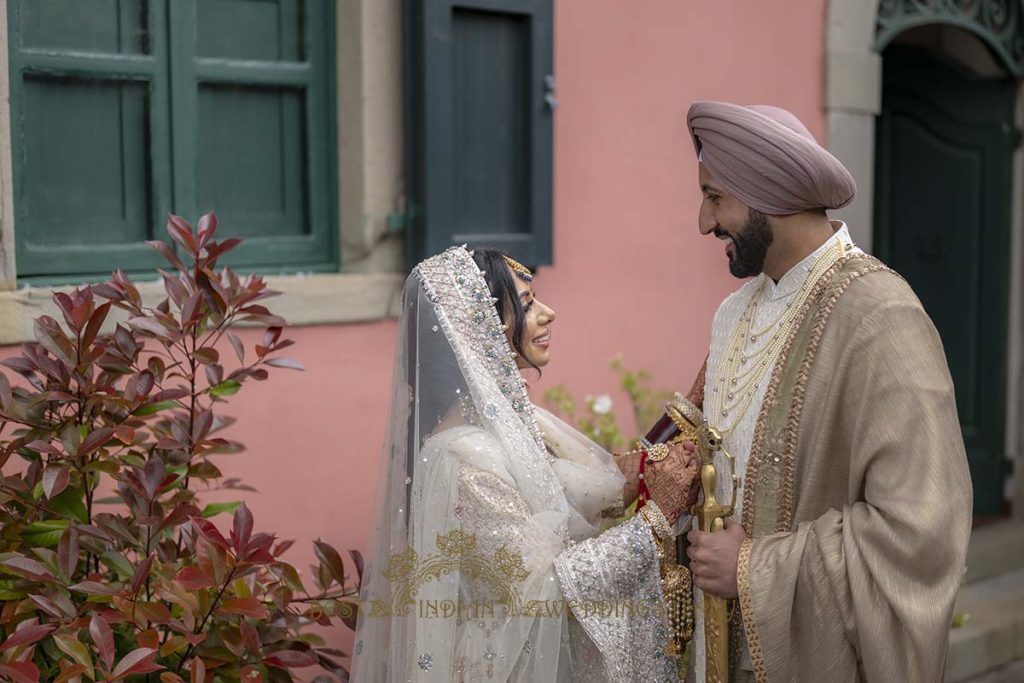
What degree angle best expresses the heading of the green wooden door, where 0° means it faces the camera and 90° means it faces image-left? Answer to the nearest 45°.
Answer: approximately 0°

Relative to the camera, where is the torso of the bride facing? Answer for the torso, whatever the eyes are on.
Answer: to the viewer's right

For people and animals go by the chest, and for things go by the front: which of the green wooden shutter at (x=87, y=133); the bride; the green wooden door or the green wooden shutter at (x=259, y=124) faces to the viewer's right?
the bride

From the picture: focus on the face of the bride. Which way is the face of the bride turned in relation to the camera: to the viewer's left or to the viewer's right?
to the viewer's right

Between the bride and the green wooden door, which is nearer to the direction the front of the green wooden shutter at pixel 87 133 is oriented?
the bride

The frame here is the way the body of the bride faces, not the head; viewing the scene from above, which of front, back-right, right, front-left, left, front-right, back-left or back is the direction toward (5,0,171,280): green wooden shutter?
back-left

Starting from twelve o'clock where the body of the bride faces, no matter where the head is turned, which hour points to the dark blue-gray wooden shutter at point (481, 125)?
The dark blue-gray wooden shutter is roughly at 9 o'clock from the bride.
